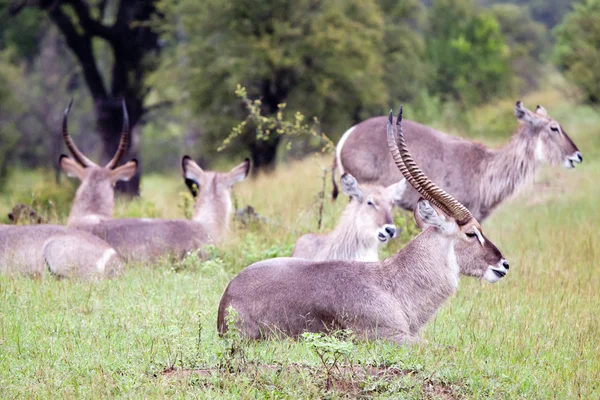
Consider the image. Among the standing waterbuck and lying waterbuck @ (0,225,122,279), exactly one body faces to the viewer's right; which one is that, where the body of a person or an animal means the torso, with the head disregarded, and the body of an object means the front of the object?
the standing waterbuck

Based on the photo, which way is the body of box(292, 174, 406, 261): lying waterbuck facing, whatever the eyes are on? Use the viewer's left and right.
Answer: facing the viewer and to the right of the viewer

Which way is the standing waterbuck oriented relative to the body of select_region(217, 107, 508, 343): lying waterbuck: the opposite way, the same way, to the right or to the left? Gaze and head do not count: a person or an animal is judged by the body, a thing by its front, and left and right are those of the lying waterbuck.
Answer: the same way

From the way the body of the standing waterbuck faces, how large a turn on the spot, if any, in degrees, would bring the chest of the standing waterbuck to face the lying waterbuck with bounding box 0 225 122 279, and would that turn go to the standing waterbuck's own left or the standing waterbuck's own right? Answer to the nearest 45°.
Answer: approximately 135° to the standing waterbuck's own right

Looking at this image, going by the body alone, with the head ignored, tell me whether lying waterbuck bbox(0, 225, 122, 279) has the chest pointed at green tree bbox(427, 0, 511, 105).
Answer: no

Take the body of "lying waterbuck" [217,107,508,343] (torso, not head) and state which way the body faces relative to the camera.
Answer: to the viewer's right

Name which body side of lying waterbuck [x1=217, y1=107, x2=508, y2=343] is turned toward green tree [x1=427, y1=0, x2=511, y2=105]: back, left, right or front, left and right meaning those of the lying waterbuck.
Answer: left

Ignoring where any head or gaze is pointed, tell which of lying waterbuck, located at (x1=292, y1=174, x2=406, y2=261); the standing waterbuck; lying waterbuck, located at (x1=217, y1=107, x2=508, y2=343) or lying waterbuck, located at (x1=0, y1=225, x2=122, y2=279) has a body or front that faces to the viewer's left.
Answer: lying waterbuck, located at (x1=0, y1=225, x2=122, y2=279)

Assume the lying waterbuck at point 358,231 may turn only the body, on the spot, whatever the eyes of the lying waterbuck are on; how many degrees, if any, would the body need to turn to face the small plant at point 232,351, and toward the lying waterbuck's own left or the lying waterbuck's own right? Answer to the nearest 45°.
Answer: approximately 45° to the lying waterbuck's own right

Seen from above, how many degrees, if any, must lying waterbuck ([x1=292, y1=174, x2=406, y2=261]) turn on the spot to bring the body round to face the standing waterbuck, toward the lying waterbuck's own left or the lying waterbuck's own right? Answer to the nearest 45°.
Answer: approximately 90° to the lying waterbuck's own left

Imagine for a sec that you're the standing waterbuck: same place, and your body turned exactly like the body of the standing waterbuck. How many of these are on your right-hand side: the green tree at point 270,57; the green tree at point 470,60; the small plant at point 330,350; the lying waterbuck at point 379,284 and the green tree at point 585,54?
2

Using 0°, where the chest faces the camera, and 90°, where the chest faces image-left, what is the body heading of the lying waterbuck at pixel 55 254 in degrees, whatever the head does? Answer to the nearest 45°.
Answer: approximately 90°

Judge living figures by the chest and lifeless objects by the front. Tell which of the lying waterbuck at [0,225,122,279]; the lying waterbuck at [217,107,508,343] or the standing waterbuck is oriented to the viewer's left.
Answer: the lying waterbuck at [0,225,122,279]

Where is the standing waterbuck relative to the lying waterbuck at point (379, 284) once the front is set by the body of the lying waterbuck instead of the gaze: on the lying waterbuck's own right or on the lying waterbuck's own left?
on the lying waterbuck's own left

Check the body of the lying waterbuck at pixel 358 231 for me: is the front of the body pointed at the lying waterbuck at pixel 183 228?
no

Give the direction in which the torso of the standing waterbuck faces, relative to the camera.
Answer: to the viewer's right
